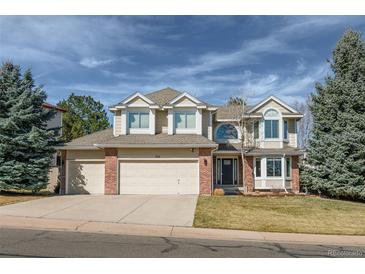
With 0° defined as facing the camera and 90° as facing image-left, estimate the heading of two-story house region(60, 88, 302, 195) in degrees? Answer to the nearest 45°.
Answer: approximately 0°

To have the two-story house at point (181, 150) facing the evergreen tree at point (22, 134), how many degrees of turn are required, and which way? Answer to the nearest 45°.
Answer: approximately 90° to its right

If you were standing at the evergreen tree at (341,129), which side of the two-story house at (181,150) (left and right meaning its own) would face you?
left

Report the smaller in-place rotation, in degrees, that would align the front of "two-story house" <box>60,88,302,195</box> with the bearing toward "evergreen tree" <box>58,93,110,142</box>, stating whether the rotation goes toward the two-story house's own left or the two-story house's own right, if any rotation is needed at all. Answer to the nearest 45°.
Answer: approximately 135° to the two-story house's own right
